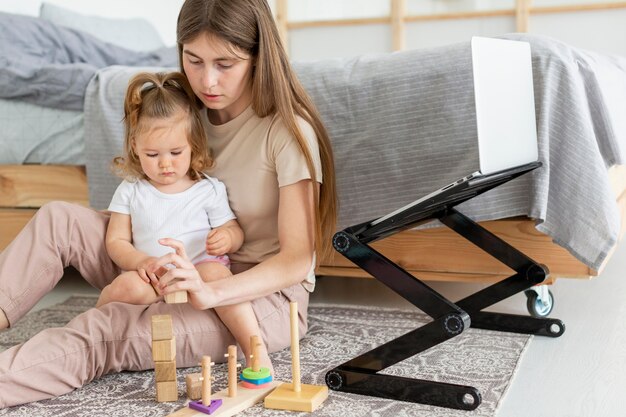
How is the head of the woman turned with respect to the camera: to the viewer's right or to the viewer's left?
to the viewer's left

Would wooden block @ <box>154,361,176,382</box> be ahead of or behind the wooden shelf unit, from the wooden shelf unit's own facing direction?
ahead

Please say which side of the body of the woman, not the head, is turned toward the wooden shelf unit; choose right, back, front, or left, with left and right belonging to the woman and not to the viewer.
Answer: back

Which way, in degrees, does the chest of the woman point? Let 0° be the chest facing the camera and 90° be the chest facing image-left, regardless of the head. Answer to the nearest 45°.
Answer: approximately 45°
